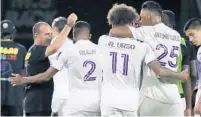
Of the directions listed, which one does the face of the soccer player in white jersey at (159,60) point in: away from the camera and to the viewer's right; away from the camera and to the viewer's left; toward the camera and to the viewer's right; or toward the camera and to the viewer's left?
away from the camera and to the viewer's left

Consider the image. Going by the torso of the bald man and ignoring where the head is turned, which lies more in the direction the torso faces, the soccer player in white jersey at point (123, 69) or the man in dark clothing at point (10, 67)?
the soccer player in white jersey

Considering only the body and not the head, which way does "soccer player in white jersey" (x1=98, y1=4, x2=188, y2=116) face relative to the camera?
away from the camera

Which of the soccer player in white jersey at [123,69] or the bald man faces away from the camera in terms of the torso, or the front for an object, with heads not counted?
the soccer player in white jersey

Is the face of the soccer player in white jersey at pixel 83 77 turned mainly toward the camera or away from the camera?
away from the camera

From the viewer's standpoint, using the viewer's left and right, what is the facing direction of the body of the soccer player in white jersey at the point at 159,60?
facing away from the viewer and to the left of the viewer

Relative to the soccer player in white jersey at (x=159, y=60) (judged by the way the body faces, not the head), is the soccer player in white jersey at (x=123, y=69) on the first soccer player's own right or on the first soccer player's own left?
on the first soccer player's own left

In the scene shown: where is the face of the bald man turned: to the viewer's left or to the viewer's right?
to the viewer's right

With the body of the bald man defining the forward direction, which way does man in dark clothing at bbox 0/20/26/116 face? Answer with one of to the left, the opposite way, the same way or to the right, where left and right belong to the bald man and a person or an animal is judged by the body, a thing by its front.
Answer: to the left

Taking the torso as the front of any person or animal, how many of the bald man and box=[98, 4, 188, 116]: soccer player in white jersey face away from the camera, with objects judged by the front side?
1
